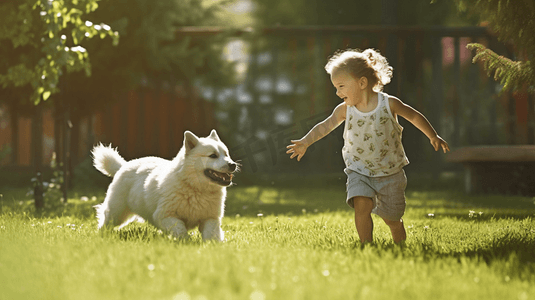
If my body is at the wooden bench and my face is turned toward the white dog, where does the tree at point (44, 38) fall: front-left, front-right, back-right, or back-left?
front-right

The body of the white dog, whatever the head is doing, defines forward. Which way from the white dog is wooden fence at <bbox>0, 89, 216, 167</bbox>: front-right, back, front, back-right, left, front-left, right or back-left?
back-left

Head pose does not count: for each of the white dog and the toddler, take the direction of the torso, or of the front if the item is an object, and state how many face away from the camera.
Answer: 0

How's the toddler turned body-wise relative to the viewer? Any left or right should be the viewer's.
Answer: facing the viewer and to the left of the viewer

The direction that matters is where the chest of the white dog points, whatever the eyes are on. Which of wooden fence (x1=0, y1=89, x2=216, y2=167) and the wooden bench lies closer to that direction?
the wooden bench

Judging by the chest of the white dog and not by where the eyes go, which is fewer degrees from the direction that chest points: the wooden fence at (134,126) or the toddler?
the toddler

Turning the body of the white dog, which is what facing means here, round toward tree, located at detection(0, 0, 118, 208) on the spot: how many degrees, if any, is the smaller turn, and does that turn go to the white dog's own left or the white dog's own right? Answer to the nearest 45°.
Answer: approximately 180°

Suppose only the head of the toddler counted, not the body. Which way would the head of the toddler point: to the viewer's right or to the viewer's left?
to the viewer's left

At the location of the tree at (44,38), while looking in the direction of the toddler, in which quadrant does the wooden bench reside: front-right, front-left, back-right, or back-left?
front-left

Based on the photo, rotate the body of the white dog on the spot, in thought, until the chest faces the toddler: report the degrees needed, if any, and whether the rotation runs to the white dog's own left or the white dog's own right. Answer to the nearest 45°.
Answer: approximately 45° to the white dog's own left

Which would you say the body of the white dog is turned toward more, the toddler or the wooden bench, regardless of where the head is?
the toddler

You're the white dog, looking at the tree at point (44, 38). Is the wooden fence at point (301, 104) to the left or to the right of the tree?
right

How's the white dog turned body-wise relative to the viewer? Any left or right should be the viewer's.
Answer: facing the viewer and to the right of the viewer

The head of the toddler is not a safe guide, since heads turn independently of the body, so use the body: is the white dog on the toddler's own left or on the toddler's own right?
on the toddler's own right
